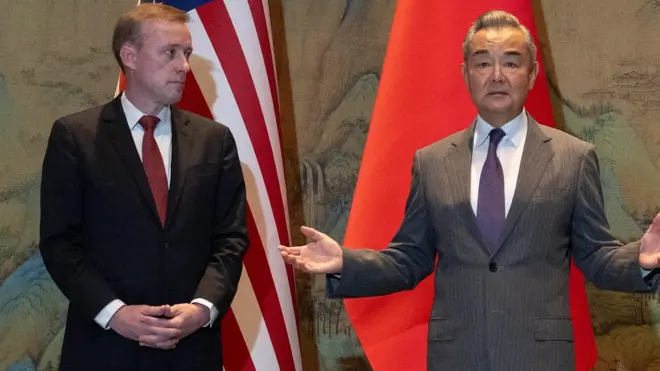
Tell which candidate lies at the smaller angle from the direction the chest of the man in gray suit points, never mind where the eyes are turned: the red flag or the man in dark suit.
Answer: the man in dark suit

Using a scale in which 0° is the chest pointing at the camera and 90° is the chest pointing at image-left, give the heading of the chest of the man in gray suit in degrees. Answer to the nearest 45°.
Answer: approximately 0°

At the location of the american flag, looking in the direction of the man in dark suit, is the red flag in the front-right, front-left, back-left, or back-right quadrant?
back-left

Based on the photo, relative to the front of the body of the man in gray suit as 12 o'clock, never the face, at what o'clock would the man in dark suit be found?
The man in dark suit is roughly at 3 o'clock from the man in gray suit.

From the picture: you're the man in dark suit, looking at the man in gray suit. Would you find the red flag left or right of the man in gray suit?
left

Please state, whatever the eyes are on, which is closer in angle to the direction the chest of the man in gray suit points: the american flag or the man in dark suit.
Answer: the man in dark suit

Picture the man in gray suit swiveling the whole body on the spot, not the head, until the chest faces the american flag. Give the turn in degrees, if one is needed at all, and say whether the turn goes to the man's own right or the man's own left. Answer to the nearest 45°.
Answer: approximately 135° to the man's own right
